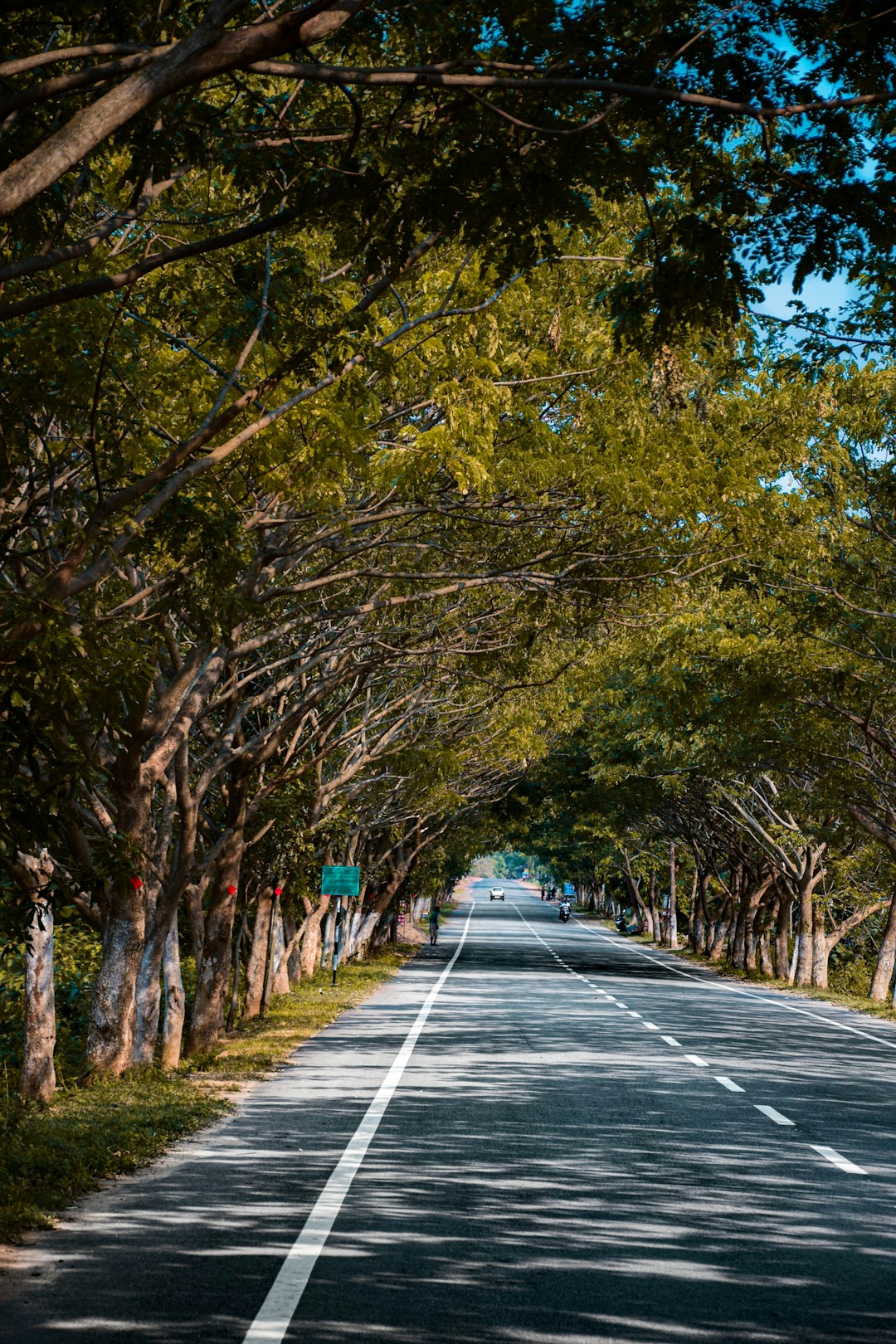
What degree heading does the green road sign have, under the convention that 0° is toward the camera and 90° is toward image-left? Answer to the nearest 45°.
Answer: approximately 0°
